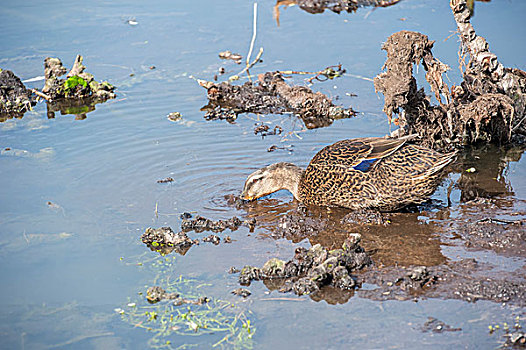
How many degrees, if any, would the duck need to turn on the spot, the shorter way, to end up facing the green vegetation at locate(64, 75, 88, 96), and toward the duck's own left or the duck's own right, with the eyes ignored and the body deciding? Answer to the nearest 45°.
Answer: approximately 45° to the duck's own right

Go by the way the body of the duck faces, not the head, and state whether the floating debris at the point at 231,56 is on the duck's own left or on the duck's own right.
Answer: on the duck's own right

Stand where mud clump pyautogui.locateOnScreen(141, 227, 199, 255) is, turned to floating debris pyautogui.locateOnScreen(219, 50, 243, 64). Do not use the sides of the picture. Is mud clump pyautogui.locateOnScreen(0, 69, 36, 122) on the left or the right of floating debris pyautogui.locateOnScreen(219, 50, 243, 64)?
left

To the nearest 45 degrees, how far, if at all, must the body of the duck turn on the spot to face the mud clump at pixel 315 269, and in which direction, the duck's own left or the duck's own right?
approximately 90° to the duck's own left

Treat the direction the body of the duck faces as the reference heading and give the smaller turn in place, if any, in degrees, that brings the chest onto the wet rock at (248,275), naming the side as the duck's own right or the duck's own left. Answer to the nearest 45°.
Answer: approximately 45° to the duck's own left

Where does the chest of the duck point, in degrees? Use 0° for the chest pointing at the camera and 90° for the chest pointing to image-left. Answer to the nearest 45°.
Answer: approximately 90°

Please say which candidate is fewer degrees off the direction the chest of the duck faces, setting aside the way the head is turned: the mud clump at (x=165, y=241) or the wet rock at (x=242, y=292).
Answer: the mud clump

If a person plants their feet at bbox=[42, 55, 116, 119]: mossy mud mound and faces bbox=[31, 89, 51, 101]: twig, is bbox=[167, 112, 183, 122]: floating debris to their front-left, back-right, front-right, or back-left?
back-left

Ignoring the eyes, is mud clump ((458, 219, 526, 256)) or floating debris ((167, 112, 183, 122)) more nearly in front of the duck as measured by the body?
the floating debris

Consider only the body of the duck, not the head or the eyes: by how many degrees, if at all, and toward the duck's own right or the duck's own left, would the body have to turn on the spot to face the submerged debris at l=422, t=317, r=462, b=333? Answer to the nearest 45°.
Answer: approximately 90° to the duck's own left

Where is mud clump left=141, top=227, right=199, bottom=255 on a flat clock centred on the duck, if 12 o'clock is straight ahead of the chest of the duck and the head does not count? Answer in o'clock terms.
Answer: The mud clump is roughly at 11 o'clock from the duck.

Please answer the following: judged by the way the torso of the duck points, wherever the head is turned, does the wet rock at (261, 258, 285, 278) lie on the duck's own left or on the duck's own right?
on the duck's own left

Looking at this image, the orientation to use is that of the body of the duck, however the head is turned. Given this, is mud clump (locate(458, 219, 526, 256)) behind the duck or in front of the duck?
behind

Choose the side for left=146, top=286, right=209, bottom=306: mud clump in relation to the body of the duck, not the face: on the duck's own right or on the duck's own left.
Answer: on the duck's own left
